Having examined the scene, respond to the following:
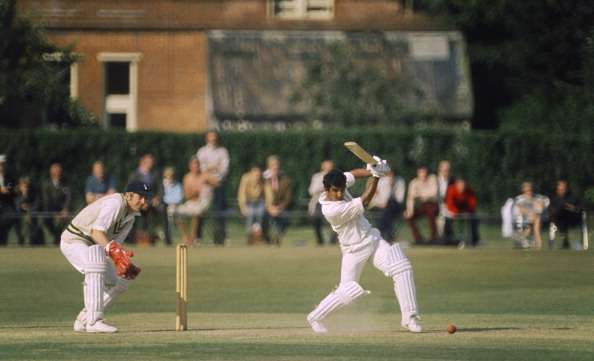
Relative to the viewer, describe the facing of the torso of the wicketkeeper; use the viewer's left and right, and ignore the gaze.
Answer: facing to the right of the viewer

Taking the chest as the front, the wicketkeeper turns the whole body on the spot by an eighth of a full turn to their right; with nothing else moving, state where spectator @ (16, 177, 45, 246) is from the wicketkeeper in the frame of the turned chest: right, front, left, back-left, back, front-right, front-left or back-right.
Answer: back-left

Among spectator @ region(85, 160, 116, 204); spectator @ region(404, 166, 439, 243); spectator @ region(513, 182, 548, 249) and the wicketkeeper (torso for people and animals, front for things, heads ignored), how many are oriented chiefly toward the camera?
3

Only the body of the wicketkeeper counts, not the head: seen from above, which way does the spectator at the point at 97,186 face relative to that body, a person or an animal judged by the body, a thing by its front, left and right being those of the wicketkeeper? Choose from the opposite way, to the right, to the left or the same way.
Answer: to the right

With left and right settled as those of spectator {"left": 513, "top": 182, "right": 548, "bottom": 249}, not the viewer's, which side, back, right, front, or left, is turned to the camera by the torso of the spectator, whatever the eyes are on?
front

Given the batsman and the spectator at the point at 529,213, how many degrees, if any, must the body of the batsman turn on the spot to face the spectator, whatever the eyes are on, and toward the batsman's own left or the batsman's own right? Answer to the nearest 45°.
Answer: approximately 180°

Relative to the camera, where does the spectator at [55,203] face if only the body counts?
toward the camera

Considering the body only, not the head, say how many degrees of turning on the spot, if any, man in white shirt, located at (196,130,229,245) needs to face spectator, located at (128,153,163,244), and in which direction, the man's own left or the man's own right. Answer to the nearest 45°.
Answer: approximately 45° to the man's own right

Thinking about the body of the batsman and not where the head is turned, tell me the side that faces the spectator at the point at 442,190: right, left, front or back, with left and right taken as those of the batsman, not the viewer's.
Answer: back

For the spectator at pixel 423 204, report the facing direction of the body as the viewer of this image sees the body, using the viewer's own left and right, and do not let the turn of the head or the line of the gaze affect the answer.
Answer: facing the viewer

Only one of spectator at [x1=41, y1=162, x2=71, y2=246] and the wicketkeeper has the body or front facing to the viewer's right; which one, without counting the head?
the wicketkeeper

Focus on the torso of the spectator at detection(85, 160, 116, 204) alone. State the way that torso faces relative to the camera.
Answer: toward the camera

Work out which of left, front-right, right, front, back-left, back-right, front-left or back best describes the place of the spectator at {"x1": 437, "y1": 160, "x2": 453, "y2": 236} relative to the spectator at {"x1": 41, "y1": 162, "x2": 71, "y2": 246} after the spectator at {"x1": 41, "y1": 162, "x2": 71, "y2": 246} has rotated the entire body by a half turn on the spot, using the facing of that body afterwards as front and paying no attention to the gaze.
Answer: right

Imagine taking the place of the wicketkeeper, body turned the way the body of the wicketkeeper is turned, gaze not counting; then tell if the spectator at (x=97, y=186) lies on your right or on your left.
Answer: on your left

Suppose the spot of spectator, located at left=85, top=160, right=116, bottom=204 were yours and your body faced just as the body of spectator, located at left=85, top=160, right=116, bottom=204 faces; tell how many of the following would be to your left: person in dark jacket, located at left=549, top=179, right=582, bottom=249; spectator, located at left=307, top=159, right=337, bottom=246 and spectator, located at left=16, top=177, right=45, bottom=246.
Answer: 2
